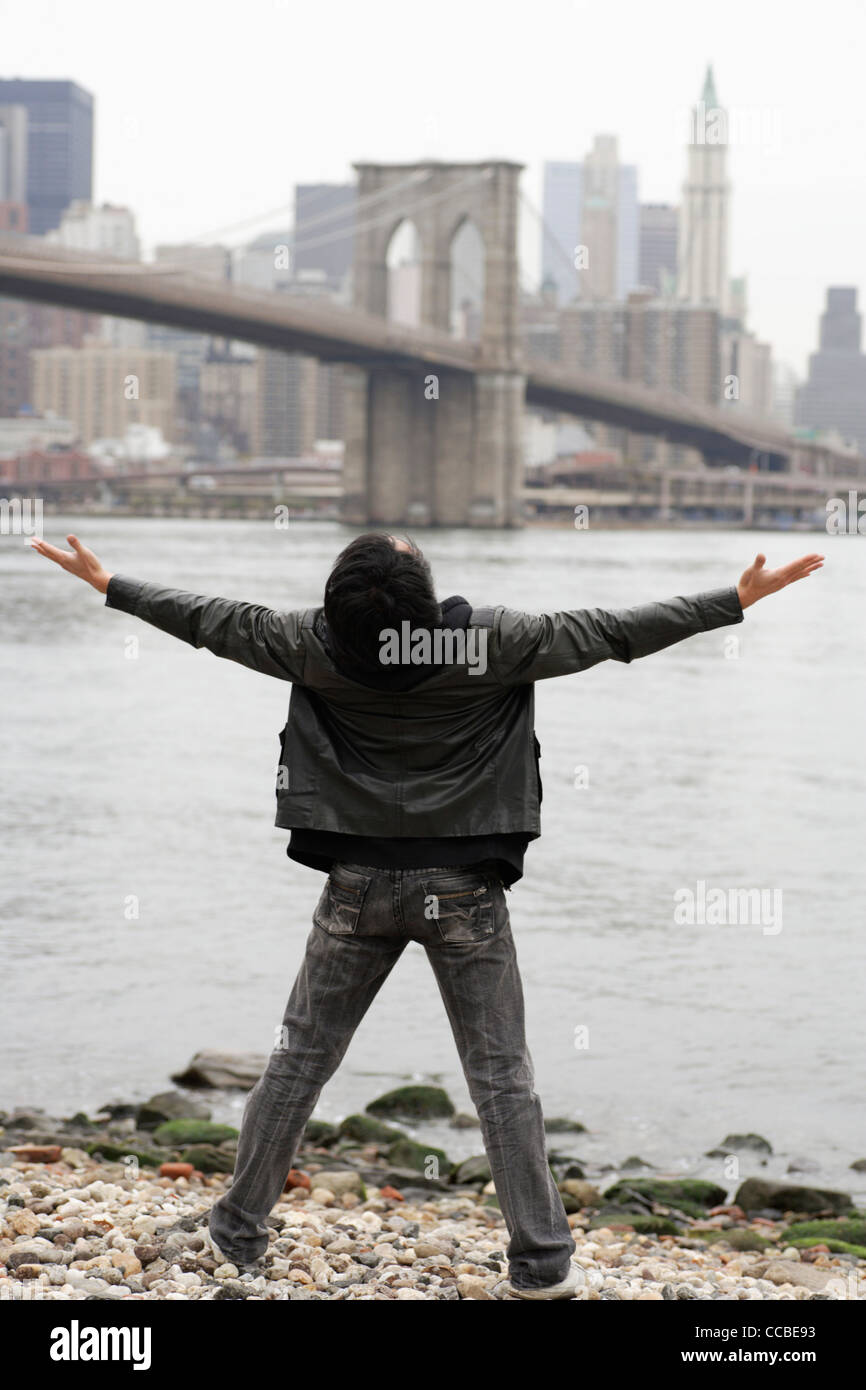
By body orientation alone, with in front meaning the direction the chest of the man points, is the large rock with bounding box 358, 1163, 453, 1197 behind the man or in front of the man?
in front

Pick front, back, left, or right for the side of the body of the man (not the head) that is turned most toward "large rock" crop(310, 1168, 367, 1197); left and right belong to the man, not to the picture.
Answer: front

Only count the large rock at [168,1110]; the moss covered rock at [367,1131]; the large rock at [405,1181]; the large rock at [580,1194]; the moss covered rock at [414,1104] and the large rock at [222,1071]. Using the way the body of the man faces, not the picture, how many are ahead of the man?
6

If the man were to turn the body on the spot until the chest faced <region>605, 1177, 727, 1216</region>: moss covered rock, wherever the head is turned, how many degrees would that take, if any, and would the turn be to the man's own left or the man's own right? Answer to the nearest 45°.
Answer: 0° — they already face it

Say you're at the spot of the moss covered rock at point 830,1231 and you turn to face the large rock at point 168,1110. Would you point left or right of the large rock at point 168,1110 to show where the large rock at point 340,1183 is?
left

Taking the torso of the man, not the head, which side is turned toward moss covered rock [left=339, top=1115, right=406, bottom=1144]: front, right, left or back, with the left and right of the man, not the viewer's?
front

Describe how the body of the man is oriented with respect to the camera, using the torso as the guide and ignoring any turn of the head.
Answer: away from the camera

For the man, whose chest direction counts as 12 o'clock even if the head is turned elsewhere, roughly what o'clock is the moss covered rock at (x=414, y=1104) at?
The moss covered rock is roughly at 12 o'clock from the man.

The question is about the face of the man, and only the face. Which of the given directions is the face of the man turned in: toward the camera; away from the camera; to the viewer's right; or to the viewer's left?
away from the camera

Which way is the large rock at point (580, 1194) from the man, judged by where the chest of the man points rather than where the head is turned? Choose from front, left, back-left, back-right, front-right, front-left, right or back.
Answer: front
